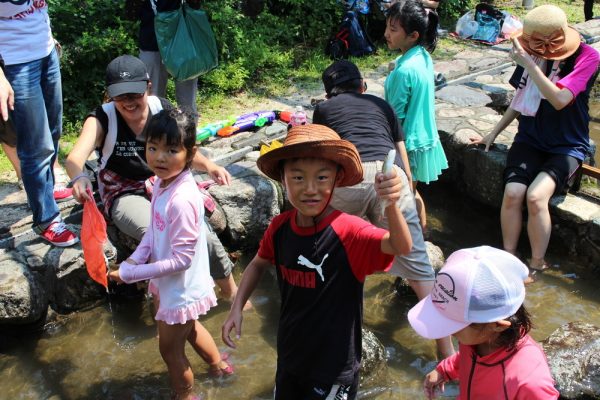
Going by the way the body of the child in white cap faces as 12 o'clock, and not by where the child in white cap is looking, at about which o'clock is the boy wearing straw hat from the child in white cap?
The boy wearing straw hat is roughly at 2 o'clock from the child in white cap.

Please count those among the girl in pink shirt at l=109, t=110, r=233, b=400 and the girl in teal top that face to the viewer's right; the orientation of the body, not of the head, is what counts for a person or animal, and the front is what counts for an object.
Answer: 0

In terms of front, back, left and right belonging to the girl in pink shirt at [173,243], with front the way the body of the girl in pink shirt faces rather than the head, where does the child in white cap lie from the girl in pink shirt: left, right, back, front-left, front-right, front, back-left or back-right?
left

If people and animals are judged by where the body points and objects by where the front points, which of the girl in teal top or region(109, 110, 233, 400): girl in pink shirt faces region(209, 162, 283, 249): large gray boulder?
the girl in teal top

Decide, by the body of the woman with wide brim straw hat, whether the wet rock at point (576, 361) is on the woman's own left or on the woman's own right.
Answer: on the woman's own left

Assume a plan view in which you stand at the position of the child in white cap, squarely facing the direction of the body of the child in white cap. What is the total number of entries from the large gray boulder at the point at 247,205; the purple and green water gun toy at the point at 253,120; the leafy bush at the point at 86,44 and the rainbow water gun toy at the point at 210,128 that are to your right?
4

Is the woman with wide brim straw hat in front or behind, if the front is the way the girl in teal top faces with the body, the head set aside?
behind

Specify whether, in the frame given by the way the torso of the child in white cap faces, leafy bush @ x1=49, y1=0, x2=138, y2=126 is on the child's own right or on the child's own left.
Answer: on the child's own right

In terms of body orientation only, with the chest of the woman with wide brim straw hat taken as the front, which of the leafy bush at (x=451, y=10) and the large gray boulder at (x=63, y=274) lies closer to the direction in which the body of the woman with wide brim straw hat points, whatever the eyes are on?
the large gray boulder

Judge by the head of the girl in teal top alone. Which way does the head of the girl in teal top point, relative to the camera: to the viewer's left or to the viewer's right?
to the viewer's left

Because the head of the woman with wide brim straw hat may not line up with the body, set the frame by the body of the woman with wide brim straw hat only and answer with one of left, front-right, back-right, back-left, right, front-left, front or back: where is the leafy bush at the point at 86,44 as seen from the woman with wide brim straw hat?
front-right

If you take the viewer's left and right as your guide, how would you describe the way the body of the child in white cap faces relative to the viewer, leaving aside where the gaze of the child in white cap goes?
facing the viewer and to the left of the viewer

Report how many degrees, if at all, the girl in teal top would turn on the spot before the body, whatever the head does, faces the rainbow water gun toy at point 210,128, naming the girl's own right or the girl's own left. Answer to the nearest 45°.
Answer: approximately 45° to the girl's own right

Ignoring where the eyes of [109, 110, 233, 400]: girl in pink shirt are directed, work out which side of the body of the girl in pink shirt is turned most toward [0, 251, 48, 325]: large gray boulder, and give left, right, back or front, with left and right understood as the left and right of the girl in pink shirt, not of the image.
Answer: right

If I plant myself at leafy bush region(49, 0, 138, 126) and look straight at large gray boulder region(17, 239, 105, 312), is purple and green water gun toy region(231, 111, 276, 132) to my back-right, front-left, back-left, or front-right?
front-left

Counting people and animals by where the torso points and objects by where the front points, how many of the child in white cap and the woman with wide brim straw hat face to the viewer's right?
0
